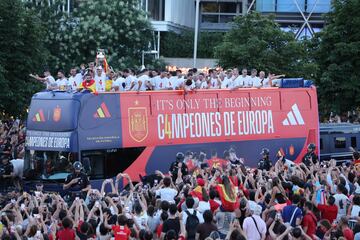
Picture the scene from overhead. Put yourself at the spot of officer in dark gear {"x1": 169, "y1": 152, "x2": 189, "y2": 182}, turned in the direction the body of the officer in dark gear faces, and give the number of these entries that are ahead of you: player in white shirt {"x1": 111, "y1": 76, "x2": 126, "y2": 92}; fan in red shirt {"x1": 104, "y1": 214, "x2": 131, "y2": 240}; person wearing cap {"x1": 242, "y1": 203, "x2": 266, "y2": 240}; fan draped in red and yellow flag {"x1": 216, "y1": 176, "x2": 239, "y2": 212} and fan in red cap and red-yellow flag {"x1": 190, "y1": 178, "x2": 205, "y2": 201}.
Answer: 4

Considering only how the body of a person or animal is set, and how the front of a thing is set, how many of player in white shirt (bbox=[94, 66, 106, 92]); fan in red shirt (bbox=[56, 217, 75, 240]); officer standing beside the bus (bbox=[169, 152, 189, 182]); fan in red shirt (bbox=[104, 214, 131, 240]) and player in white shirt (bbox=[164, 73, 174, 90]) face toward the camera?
3

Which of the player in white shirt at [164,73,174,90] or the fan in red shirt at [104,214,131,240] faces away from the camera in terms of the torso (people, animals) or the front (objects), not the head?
the fan in red shirt

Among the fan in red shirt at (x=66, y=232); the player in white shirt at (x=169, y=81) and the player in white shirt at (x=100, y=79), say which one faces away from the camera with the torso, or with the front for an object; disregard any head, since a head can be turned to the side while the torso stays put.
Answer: the fan in red shirt

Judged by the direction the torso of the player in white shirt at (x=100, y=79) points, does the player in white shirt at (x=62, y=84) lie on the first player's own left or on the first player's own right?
on the first player's own right

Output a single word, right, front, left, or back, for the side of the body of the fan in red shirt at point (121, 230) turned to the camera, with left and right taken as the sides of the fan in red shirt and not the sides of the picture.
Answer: back

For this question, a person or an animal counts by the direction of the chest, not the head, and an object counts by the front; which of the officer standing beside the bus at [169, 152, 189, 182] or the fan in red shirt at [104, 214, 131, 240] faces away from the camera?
the fan in red shirt

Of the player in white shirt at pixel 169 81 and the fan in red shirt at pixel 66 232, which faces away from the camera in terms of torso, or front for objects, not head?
the fan in red shirt

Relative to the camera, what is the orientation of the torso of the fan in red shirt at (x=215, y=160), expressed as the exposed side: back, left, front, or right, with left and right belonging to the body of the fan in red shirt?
back

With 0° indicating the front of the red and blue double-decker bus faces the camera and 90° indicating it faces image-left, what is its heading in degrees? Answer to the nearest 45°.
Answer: approximately 45°

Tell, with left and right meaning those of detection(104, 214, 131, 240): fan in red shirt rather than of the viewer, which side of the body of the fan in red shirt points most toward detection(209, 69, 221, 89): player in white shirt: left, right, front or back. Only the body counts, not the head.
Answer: front

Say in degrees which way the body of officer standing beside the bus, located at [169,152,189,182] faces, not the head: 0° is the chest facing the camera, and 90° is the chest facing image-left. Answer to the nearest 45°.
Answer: approximately 0°
